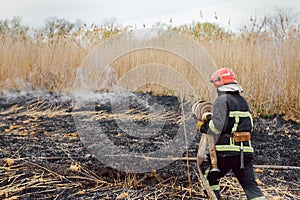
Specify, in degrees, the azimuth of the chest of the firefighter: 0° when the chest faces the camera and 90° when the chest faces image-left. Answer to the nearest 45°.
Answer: approximately 135°

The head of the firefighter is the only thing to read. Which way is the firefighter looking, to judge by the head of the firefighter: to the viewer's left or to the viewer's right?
to the viewer's left
